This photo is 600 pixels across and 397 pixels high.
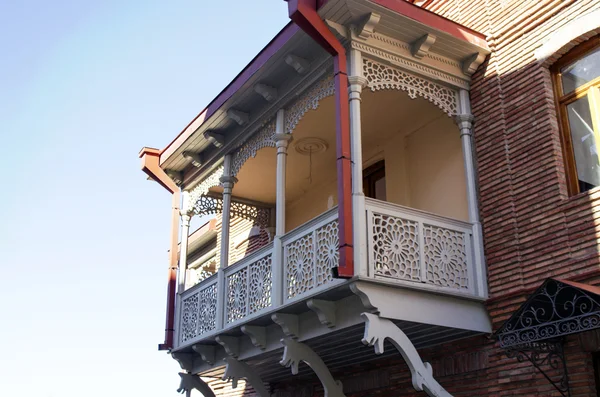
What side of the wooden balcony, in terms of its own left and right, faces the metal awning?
left

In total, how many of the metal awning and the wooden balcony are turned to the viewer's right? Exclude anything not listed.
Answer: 0

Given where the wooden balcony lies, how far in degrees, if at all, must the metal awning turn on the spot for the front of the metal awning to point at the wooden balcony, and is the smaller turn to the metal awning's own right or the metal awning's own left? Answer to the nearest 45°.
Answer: approximately 45° to the metal awning's own right

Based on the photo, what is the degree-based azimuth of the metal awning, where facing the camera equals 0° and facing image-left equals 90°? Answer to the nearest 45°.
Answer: approximately 45°

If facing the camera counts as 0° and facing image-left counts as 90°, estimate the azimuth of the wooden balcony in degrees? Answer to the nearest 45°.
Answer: approximately 45°
